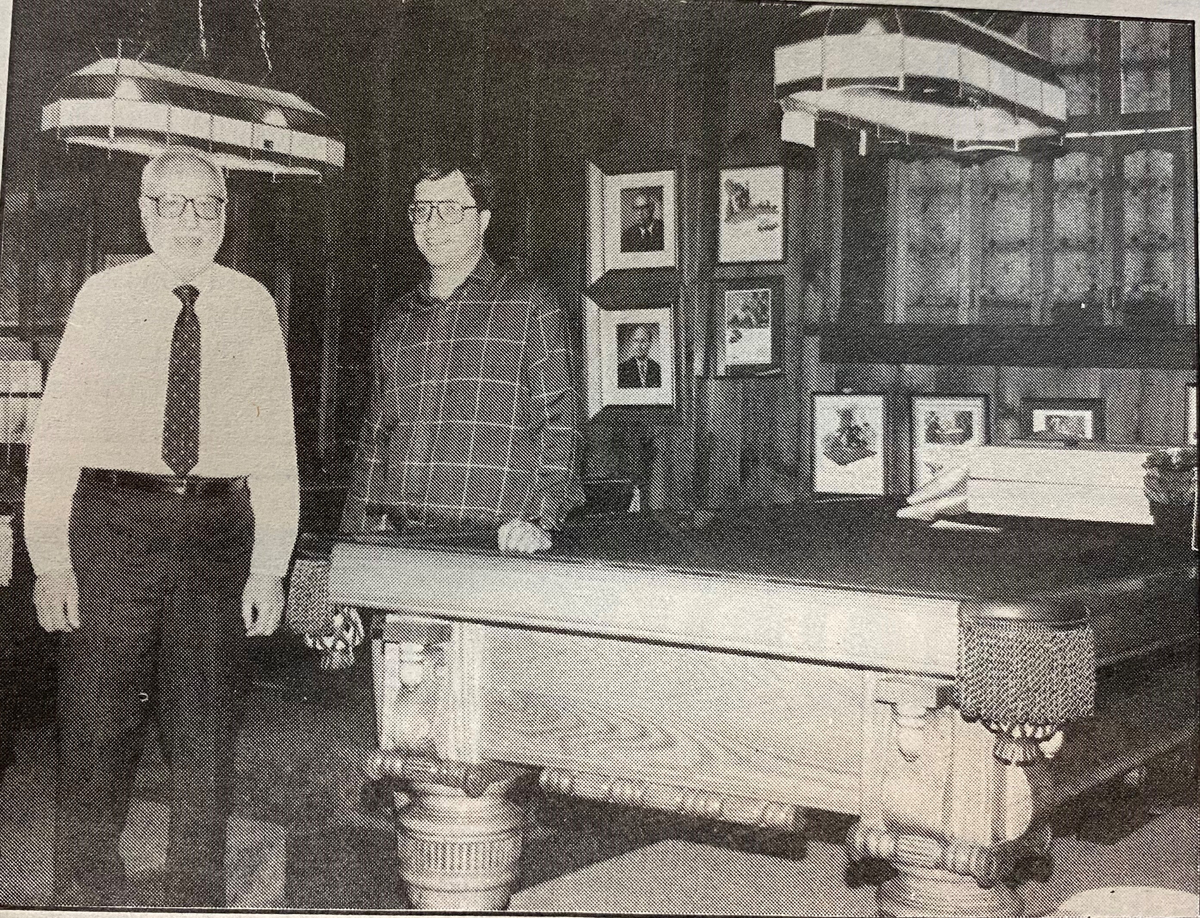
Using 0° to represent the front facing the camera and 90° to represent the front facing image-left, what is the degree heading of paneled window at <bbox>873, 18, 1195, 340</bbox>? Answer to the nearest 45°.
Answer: approximately 0°

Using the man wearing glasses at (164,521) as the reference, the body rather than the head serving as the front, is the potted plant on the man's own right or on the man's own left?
on the man's own left

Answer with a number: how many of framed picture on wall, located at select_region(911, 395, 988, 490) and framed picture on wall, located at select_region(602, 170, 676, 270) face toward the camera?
2

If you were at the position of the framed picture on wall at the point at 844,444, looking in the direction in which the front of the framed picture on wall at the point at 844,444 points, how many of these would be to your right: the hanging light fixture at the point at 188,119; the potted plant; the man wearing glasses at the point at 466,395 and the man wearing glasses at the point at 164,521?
3

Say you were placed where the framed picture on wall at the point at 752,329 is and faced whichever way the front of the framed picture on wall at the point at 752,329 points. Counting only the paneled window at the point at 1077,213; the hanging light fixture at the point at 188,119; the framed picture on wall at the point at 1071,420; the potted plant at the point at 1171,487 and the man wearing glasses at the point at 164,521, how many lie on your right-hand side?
2
